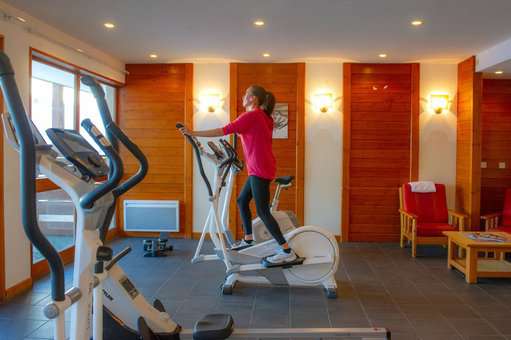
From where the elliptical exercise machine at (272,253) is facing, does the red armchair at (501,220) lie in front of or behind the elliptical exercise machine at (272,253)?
behind

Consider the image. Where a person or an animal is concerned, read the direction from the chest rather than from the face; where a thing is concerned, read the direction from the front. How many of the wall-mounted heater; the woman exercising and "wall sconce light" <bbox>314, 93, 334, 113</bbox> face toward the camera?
2

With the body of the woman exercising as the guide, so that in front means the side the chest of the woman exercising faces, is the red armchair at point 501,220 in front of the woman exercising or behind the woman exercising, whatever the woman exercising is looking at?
behind

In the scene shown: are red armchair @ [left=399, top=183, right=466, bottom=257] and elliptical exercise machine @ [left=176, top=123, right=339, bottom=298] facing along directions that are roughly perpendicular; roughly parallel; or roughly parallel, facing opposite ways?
roughly perpendicular

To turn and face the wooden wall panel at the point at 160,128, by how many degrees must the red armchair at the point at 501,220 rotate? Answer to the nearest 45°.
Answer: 0° — it already faces it

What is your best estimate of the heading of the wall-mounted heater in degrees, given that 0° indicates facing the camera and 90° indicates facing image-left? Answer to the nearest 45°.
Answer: approximately 0°

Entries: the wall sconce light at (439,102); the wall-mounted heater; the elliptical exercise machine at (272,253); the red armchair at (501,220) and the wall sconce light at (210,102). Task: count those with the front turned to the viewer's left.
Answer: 2

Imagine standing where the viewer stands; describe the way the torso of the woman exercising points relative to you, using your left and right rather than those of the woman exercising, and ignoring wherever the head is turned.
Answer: facing to the left of the viewer

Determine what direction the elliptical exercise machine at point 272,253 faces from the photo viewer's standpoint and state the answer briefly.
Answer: facing to the left of the viewer

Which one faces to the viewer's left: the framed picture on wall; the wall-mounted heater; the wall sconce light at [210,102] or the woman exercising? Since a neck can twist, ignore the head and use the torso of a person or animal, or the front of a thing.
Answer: the woman exercising

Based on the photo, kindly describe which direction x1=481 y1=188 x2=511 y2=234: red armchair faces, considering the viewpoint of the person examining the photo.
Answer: facing to the left of the viewer
